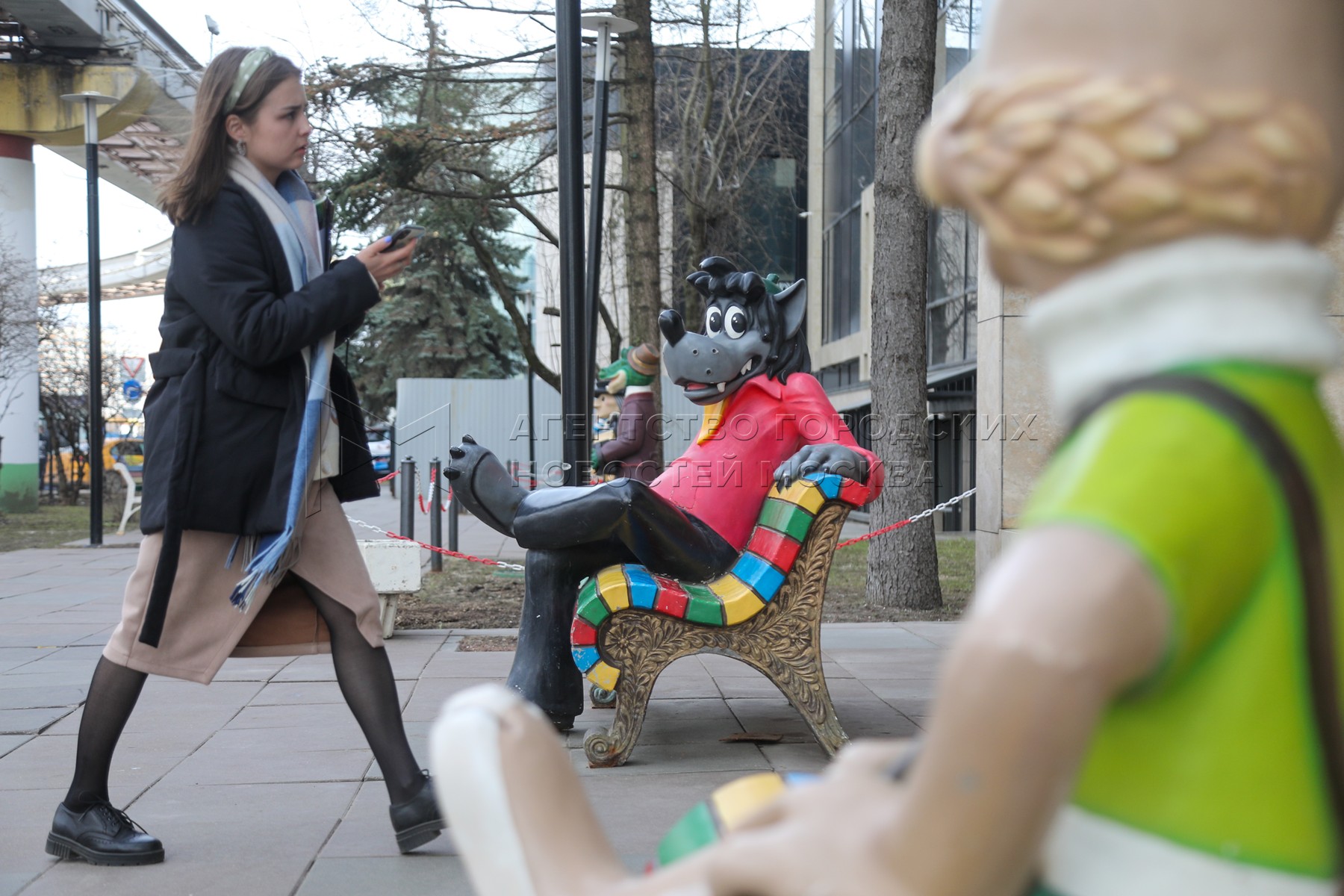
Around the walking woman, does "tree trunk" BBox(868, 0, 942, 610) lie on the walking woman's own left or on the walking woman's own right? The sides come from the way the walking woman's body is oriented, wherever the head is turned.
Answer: on the walking woman's own left

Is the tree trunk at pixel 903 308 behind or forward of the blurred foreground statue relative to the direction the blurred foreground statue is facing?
forward

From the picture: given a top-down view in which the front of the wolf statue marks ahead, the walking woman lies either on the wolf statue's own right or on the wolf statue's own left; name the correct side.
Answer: on the wolf statue's own left

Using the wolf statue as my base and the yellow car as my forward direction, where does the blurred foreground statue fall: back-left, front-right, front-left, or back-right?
back-left

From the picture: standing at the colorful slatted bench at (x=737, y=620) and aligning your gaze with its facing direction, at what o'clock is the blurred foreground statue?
The blurred foreground statue is roughly at 9 o'clock from the colorful slatted bench.

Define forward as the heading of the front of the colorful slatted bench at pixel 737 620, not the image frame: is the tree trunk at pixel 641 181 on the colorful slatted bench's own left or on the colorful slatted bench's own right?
on the colorful slatted bench's own right

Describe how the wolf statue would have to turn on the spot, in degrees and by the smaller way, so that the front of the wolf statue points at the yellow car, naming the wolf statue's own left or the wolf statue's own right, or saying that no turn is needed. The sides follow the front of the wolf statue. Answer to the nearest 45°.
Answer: approximately 45° to the wolf statue's own right

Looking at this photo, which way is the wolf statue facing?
to the viewer's left

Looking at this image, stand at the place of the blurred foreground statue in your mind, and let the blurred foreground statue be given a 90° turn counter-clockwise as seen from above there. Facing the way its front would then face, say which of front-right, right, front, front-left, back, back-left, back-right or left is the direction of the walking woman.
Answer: right

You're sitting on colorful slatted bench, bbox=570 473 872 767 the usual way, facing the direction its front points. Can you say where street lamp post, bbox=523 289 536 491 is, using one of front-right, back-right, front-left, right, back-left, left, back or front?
right

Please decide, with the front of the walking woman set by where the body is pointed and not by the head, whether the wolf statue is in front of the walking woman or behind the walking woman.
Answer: in front

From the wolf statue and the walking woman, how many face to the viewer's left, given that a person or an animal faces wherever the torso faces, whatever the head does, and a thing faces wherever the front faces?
1

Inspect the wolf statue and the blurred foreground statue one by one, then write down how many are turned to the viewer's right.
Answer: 0

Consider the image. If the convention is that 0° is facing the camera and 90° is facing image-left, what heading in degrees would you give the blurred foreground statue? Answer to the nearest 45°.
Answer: approximately 135°

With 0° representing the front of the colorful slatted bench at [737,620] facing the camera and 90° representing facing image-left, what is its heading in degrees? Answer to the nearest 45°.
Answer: approximately 90°

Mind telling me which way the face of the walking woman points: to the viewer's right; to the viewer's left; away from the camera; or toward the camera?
to the viewer's right

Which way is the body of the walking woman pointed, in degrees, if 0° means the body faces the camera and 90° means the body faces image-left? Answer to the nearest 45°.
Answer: approximately 270°
